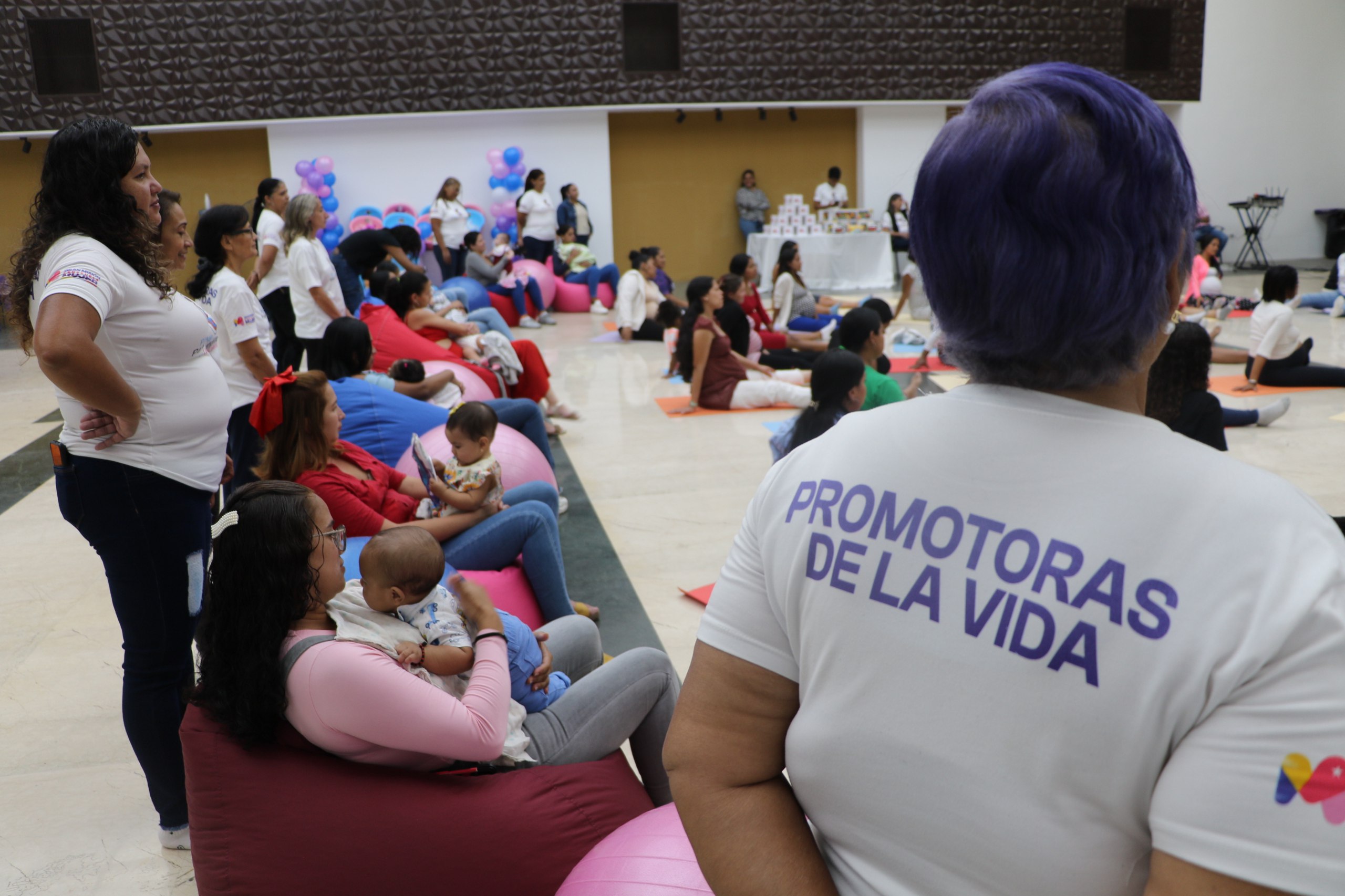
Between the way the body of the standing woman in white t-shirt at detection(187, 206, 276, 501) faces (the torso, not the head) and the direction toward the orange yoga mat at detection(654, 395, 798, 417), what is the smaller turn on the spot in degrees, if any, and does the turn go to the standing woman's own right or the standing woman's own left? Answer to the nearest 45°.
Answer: approximately 45° to the standing woman's own left

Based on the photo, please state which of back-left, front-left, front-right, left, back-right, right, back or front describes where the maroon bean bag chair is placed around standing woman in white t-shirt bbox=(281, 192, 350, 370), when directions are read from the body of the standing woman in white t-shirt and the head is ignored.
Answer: right

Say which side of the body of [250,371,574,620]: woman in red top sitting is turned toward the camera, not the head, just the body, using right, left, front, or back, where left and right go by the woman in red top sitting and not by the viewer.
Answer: right

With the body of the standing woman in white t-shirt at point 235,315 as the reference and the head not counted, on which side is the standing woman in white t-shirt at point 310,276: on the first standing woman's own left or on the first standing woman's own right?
on the first standing woman's own left

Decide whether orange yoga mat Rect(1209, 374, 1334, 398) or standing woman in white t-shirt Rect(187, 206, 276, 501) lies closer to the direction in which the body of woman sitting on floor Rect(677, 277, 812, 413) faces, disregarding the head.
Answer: the orange yoga mat

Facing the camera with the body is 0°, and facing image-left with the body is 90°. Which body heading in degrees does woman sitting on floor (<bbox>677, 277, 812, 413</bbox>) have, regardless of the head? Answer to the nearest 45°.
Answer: approximately 270°

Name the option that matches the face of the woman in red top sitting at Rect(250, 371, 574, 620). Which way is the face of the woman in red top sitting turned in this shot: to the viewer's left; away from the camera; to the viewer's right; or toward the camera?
to the viewer's right

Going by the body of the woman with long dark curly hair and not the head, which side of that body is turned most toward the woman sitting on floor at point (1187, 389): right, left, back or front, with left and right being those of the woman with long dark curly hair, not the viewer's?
front

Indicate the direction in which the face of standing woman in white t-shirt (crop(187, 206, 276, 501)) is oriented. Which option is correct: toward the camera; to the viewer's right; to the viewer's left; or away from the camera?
to the viewer's right

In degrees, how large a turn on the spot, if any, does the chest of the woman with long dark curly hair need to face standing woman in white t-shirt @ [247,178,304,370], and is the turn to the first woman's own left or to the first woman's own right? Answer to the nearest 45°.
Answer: approximately 90° to the first woman's own left

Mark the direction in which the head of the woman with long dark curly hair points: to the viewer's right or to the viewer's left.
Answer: to the viewer's right

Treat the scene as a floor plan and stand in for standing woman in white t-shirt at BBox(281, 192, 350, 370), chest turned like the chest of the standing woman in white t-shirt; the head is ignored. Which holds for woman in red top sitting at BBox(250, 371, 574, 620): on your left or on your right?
on your right

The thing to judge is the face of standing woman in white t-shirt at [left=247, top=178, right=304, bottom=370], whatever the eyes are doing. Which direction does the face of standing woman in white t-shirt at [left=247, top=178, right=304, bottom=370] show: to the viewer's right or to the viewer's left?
to the viewer's right

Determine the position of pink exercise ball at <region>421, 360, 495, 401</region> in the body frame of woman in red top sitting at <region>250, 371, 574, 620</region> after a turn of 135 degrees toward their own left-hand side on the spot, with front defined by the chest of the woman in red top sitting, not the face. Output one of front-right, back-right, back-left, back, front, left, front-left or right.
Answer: front-right

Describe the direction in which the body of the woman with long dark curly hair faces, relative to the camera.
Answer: to the viewer's right

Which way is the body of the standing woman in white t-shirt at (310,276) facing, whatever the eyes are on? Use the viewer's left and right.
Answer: facing to the right of the viewer
